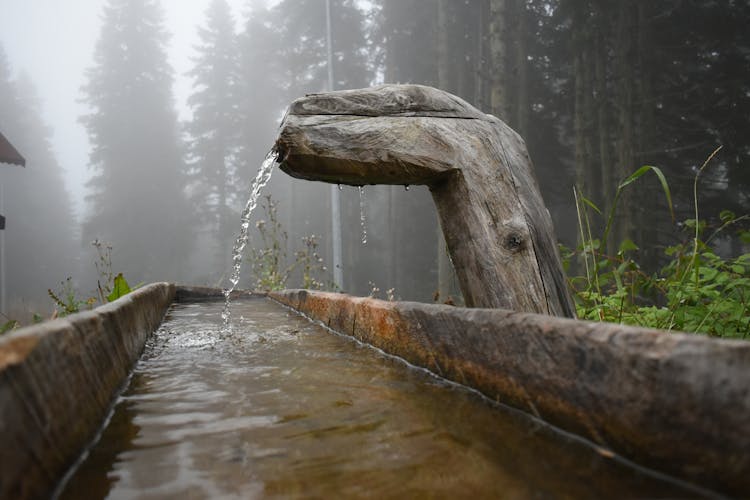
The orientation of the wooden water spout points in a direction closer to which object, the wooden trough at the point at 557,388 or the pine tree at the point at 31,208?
the pine tree

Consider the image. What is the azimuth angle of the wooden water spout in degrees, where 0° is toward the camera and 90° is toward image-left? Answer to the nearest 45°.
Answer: approximately 90°

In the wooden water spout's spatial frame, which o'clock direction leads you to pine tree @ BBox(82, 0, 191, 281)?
The pine tree is roughly at 2 o'clock from the wooden water spout.

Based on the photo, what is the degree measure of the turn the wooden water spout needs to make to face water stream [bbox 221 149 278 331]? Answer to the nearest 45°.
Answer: approximately 45° to its right

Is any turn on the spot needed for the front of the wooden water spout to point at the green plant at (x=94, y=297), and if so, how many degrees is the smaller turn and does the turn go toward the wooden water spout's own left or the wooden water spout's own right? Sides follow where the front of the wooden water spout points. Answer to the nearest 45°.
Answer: approximately 45° to the wooden water spout's own right

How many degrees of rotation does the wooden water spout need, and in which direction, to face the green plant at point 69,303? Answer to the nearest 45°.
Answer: approximately 45° to its right

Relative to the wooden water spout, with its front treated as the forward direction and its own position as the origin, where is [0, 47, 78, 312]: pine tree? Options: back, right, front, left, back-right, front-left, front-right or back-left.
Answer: front-right

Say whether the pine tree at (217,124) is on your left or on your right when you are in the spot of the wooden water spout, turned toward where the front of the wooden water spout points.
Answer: on your right
